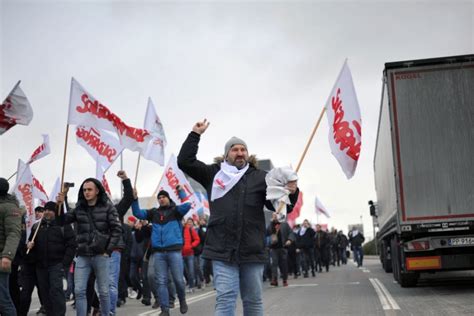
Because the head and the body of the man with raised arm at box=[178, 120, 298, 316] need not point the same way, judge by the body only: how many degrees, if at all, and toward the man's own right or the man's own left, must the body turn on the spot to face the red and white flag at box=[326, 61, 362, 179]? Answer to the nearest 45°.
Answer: approximately 135° to the man's own left

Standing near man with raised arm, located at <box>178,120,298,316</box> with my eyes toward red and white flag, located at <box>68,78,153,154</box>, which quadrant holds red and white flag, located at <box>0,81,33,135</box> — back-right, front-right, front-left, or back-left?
front-left

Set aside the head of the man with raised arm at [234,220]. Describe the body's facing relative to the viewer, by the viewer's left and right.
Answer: facing the viewer

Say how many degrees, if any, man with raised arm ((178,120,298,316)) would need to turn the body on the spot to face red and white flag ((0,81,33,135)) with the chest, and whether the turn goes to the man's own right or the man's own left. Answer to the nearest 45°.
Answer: approximately 135° to the man's own right

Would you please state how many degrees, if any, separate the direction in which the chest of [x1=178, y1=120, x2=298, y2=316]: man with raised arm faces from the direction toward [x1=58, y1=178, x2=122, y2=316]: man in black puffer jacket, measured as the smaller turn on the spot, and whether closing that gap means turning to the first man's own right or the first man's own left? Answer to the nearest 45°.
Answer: approximately 135° to the first man's own right

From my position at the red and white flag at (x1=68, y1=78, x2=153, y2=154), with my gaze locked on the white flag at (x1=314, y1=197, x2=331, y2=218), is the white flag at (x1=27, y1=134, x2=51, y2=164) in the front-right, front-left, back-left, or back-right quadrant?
front-left

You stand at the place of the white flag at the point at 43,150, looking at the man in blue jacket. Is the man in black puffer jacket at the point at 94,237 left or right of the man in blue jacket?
right

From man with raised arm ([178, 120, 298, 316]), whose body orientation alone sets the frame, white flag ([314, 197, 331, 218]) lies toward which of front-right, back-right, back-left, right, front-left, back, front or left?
back

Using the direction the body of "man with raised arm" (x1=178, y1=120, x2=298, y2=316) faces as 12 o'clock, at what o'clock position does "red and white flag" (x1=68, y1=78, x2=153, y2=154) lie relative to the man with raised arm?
The red and white flag is roughly at 5 o'clock from the man with raised arm.

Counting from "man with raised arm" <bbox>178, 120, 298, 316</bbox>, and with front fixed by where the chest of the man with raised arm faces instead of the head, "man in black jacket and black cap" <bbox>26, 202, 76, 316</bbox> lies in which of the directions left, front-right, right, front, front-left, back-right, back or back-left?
back-right

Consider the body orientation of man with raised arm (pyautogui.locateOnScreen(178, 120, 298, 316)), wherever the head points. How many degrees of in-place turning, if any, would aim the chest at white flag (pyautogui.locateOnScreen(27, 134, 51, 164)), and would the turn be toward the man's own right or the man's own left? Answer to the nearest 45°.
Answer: approximately 135° to the man's own right
